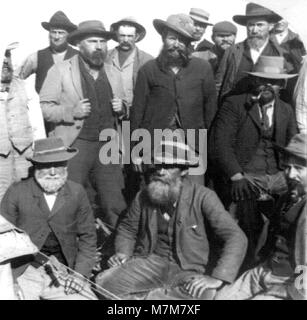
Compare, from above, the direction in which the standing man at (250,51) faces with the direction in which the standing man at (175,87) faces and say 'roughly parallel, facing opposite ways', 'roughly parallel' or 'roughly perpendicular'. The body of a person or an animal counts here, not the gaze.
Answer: roughly parallel

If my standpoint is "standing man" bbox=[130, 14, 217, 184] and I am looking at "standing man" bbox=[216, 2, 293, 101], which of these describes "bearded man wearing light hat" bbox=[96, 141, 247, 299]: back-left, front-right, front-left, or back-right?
back-right

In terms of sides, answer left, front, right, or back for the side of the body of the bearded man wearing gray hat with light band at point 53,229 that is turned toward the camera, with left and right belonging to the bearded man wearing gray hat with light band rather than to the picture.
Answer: front

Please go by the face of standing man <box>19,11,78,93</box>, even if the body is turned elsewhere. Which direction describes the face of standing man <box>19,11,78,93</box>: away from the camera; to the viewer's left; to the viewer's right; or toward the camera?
toward the camera

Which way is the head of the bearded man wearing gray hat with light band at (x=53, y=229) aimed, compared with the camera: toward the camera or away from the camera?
toward the camera

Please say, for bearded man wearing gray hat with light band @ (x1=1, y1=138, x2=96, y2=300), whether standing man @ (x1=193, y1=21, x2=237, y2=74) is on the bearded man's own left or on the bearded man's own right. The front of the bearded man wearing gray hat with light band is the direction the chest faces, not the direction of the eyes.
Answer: on the bearded man's own left

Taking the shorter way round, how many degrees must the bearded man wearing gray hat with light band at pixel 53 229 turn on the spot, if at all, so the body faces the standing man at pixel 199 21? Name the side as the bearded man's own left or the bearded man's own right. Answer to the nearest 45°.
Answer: approximately 135° to the bearded man's own left

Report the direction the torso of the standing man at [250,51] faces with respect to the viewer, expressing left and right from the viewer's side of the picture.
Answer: facing the viewer

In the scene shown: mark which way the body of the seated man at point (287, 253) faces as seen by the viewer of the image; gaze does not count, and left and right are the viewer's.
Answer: facing the viewer and to the left of the viewer

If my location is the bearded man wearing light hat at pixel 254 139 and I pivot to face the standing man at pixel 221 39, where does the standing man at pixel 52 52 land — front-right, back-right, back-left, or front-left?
front-left

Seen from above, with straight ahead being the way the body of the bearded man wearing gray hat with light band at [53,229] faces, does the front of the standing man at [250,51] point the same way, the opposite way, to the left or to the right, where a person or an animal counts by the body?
the same way
